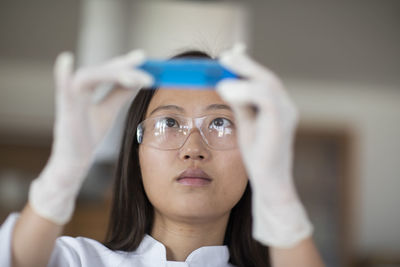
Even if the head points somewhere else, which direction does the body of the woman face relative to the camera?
toward the camera

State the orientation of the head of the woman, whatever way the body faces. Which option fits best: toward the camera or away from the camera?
toward the camera
